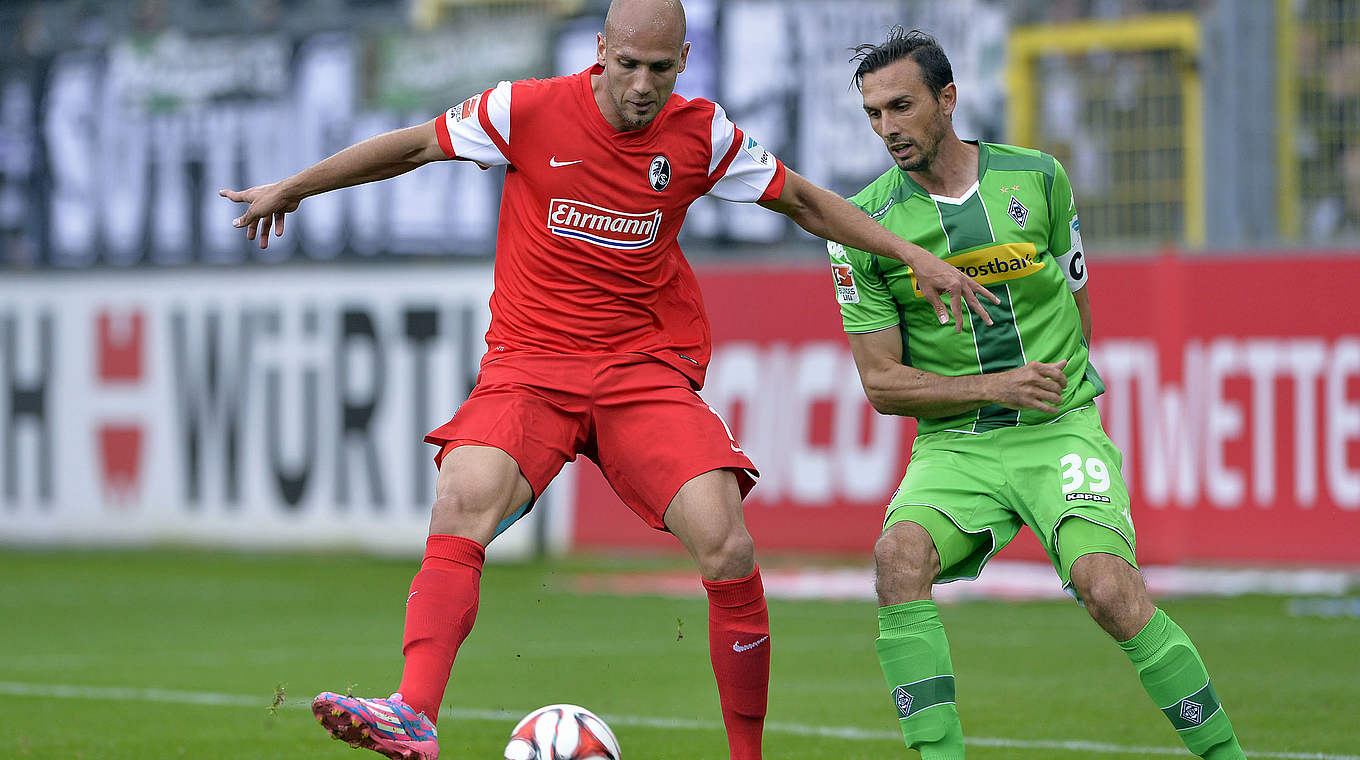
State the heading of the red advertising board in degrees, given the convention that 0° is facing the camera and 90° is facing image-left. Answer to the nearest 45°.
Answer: approximately 0°

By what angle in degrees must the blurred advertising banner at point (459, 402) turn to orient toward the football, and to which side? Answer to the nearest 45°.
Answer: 0° — it already faces it

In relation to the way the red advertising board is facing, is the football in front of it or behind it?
in front
